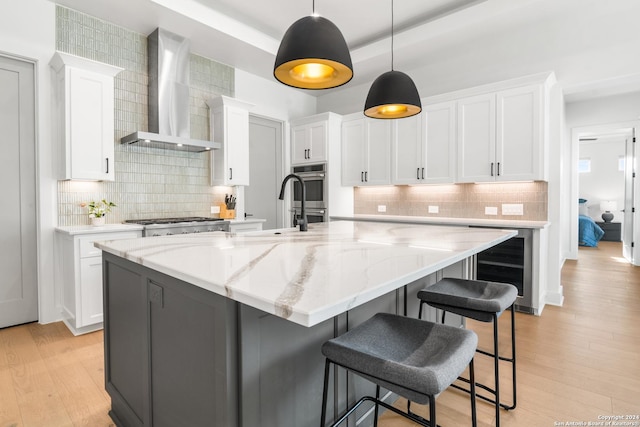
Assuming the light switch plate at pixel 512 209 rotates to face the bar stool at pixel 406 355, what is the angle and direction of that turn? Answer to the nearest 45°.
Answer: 0° — it already faces it

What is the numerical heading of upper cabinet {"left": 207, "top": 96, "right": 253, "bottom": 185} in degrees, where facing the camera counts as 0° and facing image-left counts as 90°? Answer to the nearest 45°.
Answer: approximately 315°

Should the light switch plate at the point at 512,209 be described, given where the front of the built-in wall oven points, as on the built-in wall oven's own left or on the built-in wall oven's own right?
on the built-in wall oven's own left

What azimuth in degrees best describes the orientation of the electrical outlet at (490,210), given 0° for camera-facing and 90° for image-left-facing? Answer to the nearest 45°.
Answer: approximately 0°

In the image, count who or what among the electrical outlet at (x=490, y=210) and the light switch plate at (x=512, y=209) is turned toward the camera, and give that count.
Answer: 2

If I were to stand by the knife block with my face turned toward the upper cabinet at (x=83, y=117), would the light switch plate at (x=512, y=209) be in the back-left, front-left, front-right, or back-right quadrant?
back-left

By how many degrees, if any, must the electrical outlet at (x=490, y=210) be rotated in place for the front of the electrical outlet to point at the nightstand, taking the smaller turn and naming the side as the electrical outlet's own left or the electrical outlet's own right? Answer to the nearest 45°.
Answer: approximately 135° to the electrical outlet's own left

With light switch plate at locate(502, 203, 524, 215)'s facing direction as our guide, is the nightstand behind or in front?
behind

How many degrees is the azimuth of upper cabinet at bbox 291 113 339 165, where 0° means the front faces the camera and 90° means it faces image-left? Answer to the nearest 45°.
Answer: approximately 45°

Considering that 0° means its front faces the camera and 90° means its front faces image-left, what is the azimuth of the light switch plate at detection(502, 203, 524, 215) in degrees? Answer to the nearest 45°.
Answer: approximately 0°
